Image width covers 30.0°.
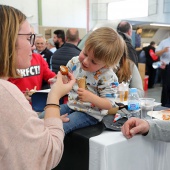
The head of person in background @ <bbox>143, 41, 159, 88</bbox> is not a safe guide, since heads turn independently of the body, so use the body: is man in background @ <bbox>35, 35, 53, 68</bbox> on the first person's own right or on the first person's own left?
on the first person's own right

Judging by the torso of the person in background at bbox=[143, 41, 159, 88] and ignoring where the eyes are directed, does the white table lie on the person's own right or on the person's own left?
on the person's own right

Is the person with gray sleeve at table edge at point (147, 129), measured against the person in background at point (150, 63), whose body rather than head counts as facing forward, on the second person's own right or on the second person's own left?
on the second person's own right
